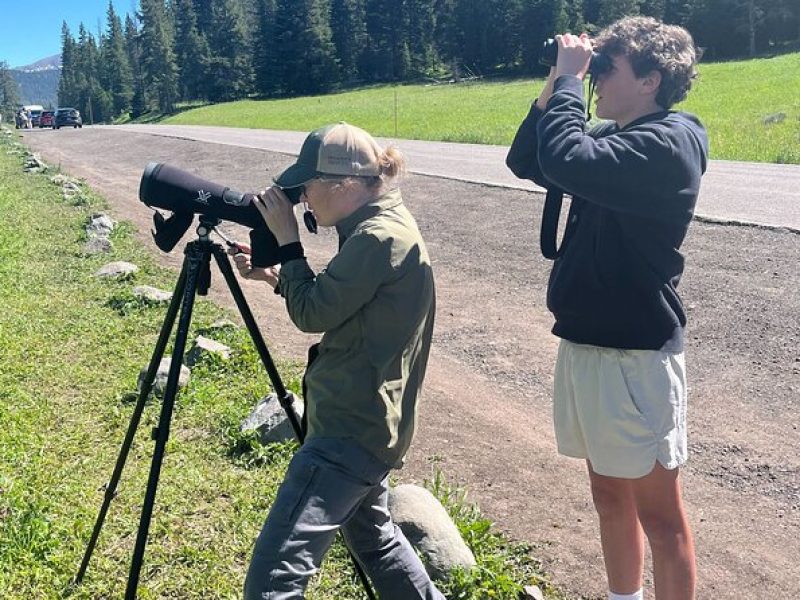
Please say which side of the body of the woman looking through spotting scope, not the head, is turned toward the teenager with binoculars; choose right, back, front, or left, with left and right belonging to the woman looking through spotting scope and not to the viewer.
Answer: back

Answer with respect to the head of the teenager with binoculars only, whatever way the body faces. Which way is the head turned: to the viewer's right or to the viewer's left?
to the viewer's left

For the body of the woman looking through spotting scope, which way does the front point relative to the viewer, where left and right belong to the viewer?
facing to the left of the viewer

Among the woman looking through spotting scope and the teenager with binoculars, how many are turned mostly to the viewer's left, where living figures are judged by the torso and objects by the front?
2

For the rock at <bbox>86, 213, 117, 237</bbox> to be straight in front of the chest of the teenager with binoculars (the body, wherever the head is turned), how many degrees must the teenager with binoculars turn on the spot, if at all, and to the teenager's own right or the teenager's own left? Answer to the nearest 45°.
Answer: approximately 45° to the teenager's own right

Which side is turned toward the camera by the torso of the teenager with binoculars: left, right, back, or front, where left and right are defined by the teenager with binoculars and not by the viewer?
left

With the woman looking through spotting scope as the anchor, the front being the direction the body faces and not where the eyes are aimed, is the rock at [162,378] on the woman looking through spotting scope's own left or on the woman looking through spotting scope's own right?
on the woman looking through spotting scope's own right

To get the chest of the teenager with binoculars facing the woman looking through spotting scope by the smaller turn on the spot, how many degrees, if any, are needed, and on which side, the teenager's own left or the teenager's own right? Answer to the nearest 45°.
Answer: approximately 45° to the teenager's own left
